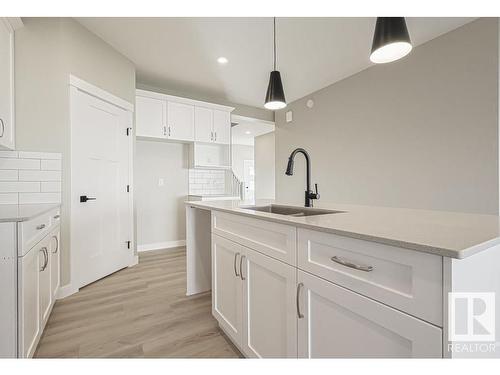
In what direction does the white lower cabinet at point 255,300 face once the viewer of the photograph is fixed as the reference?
facing the viewer and to the left of the viewer

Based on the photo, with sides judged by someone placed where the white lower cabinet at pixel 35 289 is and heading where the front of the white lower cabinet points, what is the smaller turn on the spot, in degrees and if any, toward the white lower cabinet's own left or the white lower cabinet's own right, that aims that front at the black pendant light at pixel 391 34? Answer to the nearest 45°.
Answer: approximately 45° to the white lower cabinet's own right

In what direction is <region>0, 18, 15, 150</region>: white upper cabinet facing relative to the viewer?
to the viewer's right

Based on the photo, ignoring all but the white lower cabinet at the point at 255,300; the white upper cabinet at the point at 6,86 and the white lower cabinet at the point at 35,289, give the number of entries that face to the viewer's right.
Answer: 2

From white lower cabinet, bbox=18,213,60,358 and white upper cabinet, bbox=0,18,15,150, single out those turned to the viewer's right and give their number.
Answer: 2

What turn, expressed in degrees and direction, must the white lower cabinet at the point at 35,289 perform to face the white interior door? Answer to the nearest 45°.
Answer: approximately 45° to its left

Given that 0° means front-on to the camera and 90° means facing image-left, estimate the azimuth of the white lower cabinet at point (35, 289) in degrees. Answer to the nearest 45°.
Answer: approximately 270°
